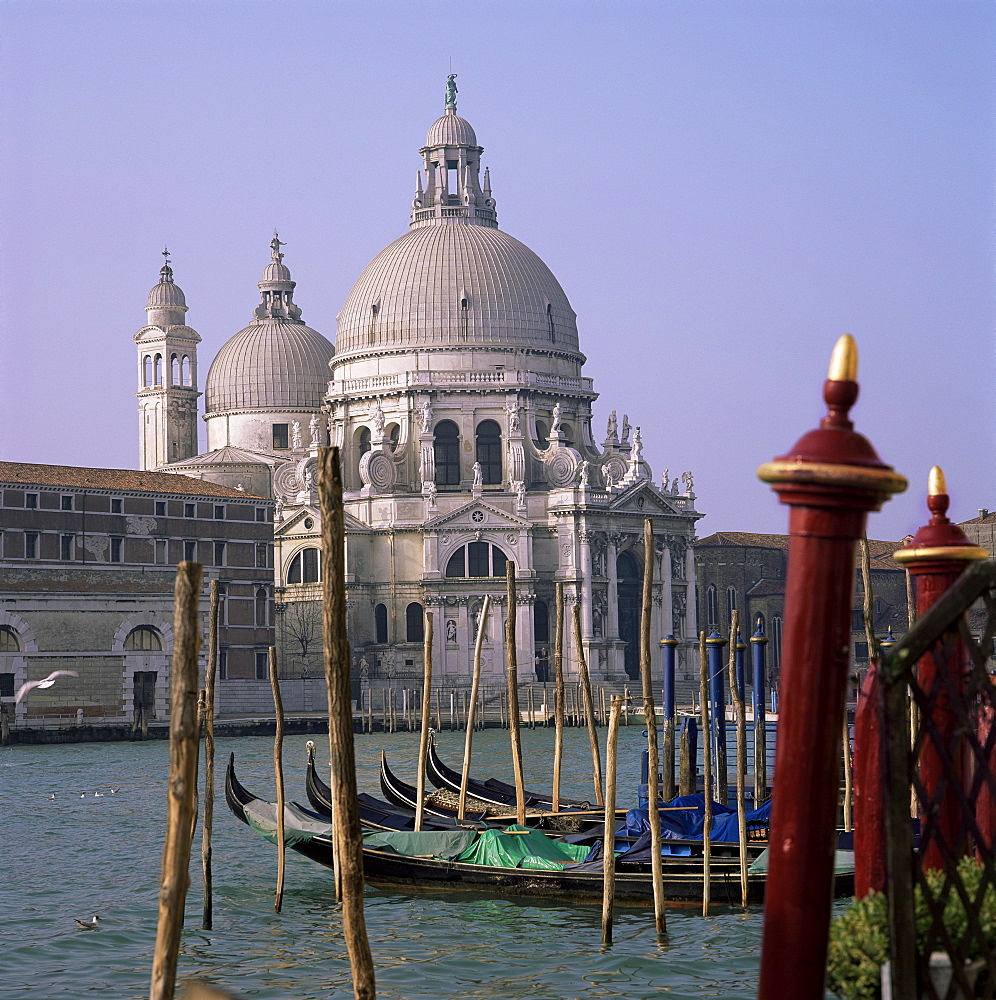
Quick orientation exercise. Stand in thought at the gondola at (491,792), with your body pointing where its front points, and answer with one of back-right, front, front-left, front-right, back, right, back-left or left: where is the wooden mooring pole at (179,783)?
front-right
